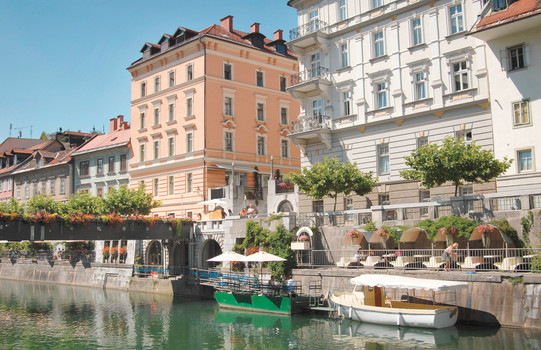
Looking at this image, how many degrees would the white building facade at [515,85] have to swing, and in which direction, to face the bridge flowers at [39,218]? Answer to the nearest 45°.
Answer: approximately 45° to its right

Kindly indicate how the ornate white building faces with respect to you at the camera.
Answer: facing the viewer and to the left of the viewer

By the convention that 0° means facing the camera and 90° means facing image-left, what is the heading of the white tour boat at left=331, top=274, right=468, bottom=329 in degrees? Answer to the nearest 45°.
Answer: approximately 135°

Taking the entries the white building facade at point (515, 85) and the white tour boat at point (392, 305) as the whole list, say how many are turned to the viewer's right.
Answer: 0

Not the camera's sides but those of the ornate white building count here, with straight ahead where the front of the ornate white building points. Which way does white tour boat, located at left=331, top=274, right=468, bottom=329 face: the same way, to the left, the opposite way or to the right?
to the right

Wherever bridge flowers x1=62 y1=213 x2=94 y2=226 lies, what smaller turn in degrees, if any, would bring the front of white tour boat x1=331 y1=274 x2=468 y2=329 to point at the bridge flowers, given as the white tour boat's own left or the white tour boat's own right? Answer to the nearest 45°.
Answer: approximately 45° to the white tour boat's own left

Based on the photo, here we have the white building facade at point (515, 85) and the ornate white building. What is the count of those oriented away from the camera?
0

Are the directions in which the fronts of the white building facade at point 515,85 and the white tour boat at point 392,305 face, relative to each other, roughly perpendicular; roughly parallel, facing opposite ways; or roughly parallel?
roughly perpendicular

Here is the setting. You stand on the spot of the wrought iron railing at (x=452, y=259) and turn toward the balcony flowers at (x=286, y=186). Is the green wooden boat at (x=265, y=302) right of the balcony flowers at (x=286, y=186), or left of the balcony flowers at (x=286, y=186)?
left
